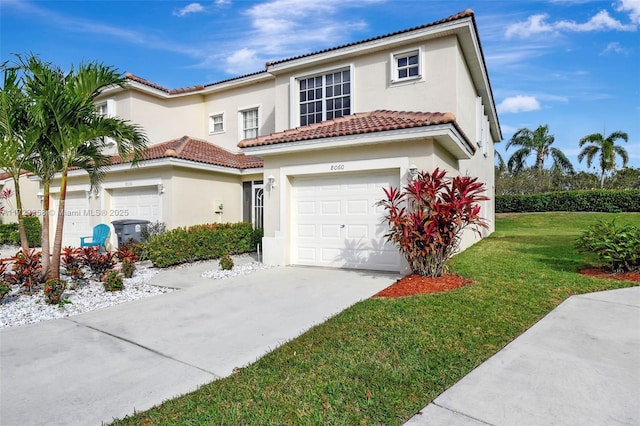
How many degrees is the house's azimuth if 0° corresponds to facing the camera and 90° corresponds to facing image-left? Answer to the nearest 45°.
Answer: approximately 45°

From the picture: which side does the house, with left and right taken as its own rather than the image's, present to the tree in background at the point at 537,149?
back

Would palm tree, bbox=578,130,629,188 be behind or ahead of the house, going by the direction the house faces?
behind

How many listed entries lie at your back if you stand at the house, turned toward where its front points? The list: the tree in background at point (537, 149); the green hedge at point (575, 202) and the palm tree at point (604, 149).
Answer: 3

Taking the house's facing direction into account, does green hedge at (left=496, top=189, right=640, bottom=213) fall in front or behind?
behind

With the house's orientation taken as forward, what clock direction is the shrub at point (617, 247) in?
The shrub is roughly at 9 o'clock from the house.

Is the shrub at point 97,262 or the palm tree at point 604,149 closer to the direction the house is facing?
the shrub

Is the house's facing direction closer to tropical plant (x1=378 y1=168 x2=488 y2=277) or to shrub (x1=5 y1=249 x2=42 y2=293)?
the shrub
